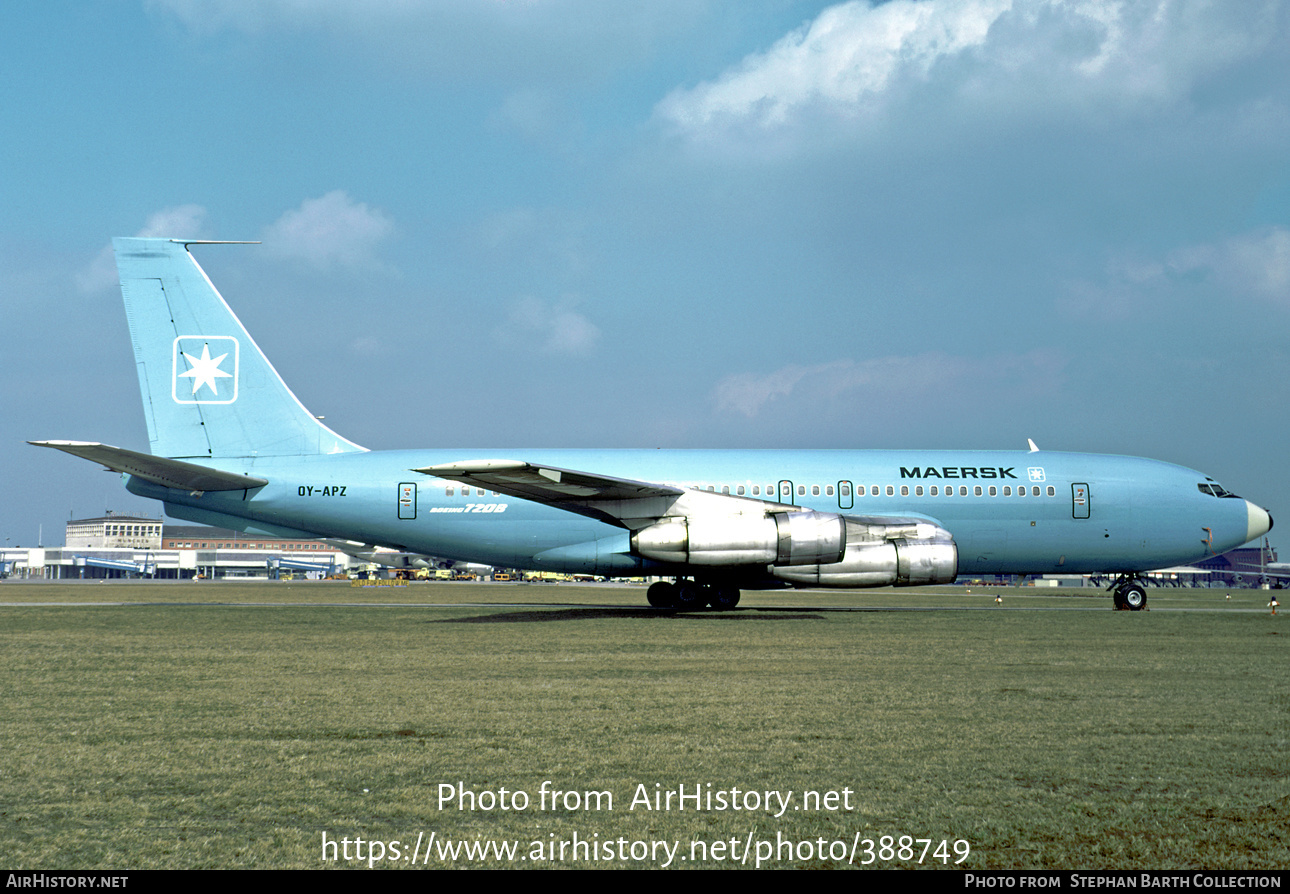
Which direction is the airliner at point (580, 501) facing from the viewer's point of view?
to the viewer's right
